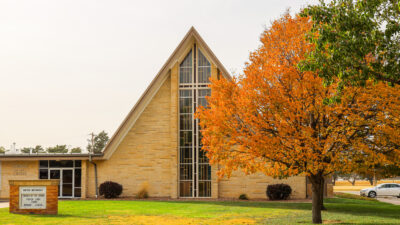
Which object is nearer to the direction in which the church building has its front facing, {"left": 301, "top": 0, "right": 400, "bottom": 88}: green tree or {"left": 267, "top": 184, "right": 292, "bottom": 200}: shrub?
the green tree

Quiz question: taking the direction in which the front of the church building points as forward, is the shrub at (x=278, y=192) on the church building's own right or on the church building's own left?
on the church building's own left

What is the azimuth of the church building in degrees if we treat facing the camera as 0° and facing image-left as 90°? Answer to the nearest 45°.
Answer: approximately 0°

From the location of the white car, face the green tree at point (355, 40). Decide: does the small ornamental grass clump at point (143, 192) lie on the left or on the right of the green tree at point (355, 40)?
right
